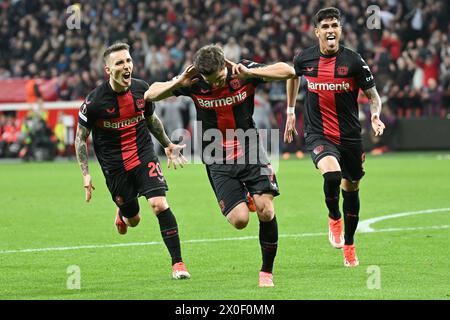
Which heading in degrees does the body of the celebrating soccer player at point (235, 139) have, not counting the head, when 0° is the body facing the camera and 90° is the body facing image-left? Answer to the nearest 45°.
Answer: approximately 0°

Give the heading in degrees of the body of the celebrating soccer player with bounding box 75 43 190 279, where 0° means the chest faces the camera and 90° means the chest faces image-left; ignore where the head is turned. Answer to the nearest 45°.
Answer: approximately 315°

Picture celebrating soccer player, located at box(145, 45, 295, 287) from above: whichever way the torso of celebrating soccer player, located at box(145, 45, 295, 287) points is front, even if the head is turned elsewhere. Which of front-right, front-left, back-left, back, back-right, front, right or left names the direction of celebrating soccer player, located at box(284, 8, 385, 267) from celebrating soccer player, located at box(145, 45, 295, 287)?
back-left

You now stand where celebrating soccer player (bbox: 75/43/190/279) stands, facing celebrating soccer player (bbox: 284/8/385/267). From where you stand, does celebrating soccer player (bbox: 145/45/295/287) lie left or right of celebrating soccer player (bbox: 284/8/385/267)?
right

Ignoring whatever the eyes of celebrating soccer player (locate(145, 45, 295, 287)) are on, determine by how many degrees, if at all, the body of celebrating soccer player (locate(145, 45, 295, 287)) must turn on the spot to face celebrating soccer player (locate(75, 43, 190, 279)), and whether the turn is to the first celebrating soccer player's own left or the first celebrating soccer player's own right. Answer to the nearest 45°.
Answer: approximately 135° to the first celebrating soccer player's own right
